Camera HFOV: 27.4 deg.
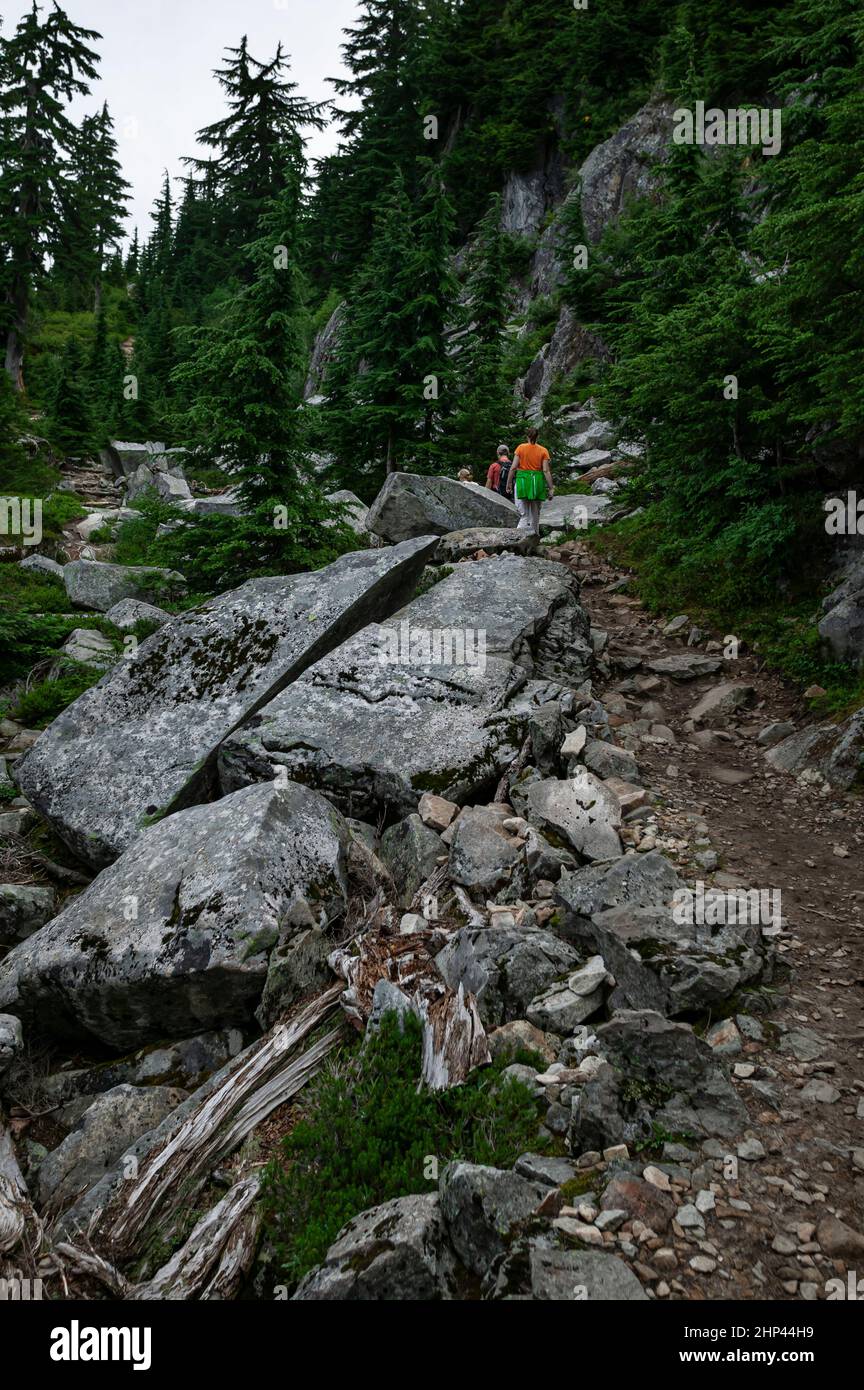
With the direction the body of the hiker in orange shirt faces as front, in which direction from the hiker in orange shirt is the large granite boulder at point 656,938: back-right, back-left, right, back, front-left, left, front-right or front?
back

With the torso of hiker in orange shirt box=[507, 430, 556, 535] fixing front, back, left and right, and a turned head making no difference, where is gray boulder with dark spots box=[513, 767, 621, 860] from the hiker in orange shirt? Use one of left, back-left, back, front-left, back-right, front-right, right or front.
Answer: back

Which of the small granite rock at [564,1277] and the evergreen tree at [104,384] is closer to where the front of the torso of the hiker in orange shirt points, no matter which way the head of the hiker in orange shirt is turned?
the evergreen tree

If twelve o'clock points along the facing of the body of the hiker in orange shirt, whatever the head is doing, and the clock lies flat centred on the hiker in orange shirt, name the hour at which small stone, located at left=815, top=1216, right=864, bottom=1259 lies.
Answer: The small stone is roughly at 6 o'clock from the hiker in orange shirt.

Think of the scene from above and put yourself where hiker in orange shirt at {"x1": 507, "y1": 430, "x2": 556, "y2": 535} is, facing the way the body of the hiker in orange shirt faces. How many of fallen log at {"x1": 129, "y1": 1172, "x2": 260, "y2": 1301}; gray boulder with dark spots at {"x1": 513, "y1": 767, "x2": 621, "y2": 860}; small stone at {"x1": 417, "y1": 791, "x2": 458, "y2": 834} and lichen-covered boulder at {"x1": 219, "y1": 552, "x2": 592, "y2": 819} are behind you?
4

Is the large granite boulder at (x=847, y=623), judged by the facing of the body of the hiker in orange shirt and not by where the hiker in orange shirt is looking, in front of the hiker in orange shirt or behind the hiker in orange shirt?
behind

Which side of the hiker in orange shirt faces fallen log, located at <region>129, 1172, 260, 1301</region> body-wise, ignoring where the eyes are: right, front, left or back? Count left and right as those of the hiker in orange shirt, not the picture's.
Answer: back

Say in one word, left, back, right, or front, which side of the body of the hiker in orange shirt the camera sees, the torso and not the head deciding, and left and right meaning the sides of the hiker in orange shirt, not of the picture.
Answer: back

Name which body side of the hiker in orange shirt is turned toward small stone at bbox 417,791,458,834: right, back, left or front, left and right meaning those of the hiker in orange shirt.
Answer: back

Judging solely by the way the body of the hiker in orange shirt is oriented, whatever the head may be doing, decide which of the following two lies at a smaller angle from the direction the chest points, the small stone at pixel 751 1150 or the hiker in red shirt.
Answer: the hiker in red shirt

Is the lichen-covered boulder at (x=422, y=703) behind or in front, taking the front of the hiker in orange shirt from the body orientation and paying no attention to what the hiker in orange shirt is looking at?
behind

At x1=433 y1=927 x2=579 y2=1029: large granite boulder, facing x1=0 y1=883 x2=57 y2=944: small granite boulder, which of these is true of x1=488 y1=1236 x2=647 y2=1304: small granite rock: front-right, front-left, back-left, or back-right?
back-left

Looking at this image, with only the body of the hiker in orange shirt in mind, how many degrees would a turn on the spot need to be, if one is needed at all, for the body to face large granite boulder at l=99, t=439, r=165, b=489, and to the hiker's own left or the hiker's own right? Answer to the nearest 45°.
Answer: approximately 45° to the hiker's own left

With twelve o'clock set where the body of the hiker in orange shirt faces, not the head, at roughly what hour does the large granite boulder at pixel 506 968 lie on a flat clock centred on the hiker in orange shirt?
The large granite boulder is roughly at 6 o'clock from the hiker in orange shirt.

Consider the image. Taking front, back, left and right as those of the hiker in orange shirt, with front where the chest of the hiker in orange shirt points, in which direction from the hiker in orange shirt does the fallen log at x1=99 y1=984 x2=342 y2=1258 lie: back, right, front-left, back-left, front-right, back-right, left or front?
back

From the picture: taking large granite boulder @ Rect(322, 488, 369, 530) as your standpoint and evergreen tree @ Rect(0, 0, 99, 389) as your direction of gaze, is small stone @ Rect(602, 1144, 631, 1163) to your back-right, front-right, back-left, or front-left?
back-left
